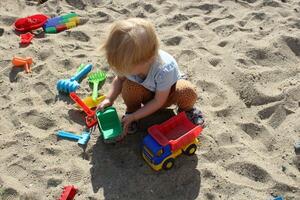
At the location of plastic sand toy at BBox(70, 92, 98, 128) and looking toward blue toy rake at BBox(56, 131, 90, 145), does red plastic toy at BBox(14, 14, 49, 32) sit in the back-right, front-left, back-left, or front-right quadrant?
back-right

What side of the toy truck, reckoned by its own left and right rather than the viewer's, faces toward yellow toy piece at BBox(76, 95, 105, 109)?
right

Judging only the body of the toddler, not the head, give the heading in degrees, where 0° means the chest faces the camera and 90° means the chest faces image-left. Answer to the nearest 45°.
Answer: approximately 45°

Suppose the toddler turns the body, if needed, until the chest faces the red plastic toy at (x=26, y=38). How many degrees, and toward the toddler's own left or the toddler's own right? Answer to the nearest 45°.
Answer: approximately 90° to the toddler's own right

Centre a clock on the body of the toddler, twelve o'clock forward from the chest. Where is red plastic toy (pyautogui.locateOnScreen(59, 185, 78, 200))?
The red plastic toy is roughly at 12 o'clock from the toddler.

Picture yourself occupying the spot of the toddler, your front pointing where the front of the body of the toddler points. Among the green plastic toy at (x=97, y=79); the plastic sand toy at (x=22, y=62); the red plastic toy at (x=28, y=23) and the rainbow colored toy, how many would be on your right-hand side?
4

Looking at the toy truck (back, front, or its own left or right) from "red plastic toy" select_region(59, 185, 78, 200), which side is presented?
front

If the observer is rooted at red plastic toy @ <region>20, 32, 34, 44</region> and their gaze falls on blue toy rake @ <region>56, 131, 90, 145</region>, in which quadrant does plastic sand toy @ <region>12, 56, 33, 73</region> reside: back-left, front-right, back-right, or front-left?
front-right

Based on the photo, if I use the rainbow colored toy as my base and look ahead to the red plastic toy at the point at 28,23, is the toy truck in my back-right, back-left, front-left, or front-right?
back-left

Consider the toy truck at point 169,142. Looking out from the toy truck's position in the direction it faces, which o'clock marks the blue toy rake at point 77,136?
The blue toy rake is roughly at 2 o'clock from the toy truck.

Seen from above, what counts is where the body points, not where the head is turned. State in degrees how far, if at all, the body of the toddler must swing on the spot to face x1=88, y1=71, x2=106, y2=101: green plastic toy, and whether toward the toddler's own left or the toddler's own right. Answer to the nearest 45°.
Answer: approximately 90° to the toddler's own right

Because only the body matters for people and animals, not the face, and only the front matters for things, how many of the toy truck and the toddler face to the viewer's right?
0

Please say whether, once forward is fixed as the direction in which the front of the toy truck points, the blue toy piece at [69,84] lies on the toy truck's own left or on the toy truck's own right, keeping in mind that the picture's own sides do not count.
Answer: on the toy truck's own right

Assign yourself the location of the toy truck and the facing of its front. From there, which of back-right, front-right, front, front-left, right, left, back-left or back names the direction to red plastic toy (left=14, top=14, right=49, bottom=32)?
right

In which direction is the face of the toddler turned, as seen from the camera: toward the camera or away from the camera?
toward the camera

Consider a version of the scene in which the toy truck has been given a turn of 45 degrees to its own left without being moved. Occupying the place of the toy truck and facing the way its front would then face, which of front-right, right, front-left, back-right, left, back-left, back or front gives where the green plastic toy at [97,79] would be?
back-right

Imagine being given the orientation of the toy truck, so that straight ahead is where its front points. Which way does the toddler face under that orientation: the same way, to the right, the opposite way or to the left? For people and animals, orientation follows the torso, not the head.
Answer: the same way

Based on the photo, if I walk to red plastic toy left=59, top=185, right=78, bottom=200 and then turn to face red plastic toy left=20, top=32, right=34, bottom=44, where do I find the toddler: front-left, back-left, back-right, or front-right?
front-right
